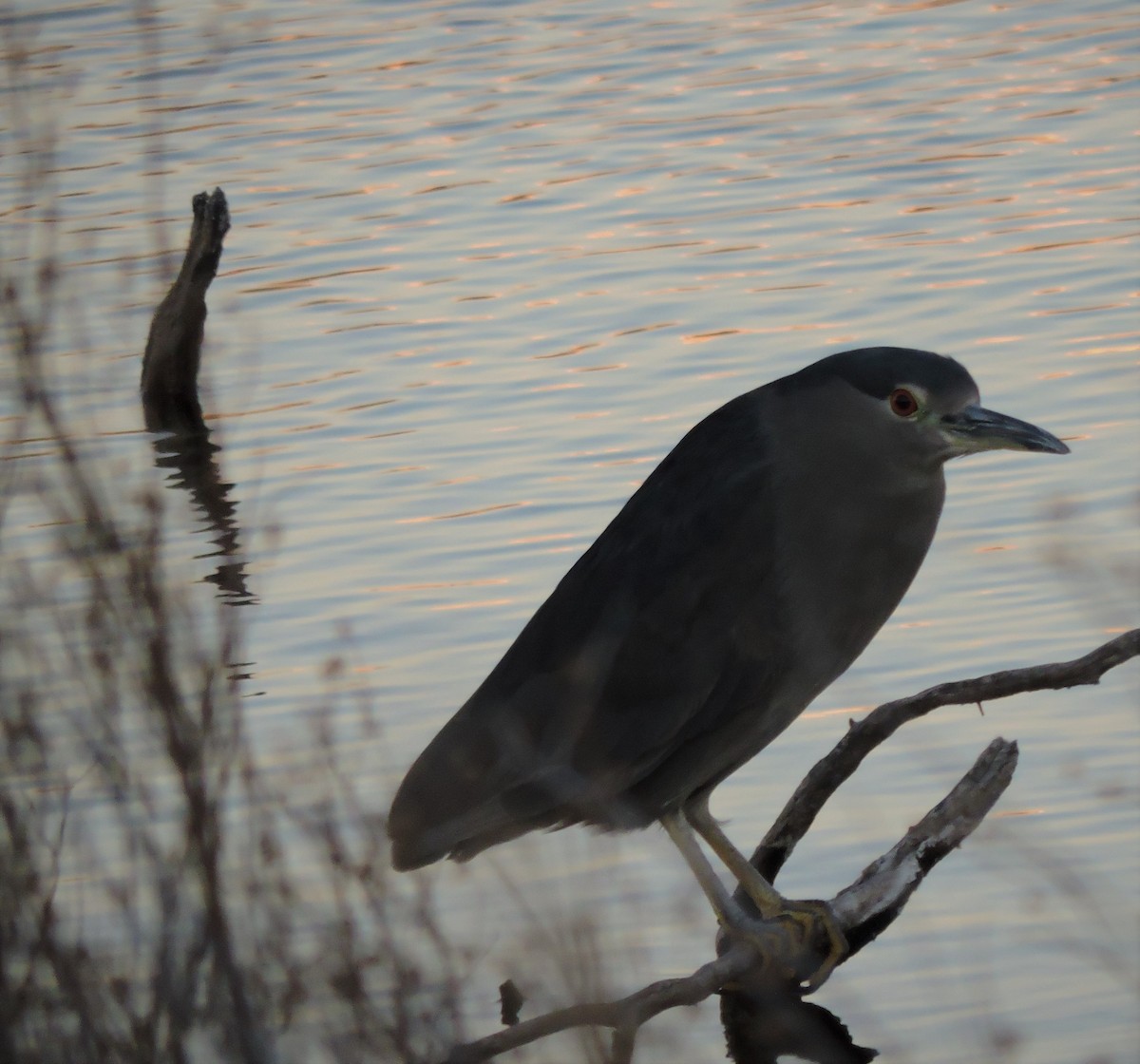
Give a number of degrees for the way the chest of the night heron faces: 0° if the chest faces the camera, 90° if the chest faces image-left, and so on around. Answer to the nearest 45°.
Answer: approximately 270°

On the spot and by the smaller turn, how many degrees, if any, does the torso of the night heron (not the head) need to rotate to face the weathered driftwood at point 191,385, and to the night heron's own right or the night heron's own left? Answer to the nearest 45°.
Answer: approximately 135° to the night heron's own left
